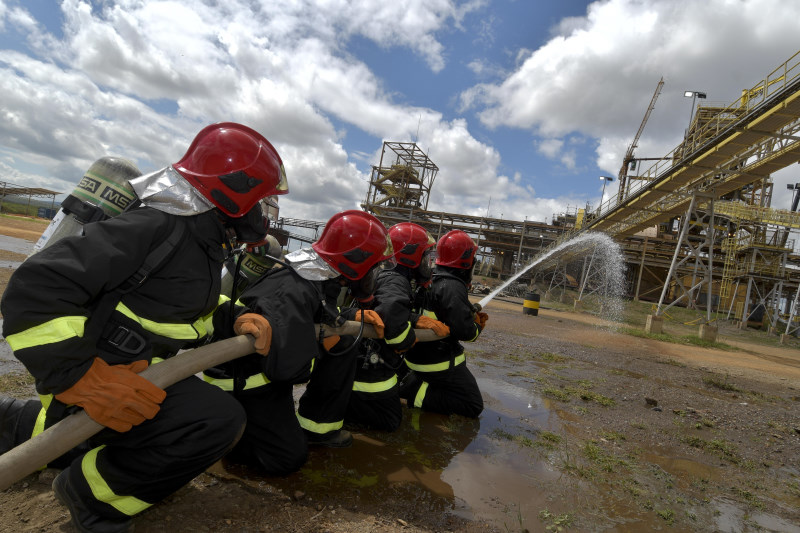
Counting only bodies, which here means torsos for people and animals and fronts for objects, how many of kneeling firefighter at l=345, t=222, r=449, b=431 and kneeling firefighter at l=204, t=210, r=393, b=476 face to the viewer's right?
2

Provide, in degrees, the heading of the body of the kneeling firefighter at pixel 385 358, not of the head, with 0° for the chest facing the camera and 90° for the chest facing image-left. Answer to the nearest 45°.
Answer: approximately 270°

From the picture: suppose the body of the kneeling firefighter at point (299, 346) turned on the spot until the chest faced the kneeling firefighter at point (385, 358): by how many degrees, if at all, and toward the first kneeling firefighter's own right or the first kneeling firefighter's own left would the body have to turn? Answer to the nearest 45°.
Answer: approximately 45° to the first kneeling firefighter's own left

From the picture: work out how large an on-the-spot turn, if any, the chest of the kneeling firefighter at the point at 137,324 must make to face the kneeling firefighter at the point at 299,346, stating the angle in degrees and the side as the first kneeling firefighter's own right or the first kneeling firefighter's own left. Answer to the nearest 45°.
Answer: approximately 45° to the first kneeling firefighter's own left

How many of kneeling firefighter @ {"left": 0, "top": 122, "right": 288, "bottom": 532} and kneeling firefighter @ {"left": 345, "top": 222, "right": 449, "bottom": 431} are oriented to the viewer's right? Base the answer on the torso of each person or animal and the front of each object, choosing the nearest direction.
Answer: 2

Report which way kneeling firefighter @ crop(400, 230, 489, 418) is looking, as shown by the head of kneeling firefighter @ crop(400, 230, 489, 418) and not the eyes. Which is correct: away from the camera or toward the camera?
away from the camera

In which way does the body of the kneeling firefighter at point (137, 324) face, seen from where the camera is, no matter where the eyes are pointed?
to the viewer's right

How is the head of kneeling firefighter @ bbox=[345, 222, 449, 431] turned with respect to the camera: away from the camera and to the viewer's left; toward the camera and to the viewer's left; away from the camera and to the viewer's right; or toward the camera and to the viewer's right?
away from the camera and to the viewer's right

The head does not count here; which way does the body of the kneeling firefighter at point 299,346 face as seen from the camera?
to the viewer's right

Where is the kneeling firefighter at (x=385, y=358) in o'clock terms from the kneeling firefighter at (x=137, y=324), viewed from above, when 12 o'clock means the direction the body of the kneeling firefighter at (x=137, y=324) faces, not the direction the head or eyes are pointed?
the kneeling firefighter at (x=385, y=358) is roughly at 11 o'clock from the kneeling firefighter at (x=137, y=324).
